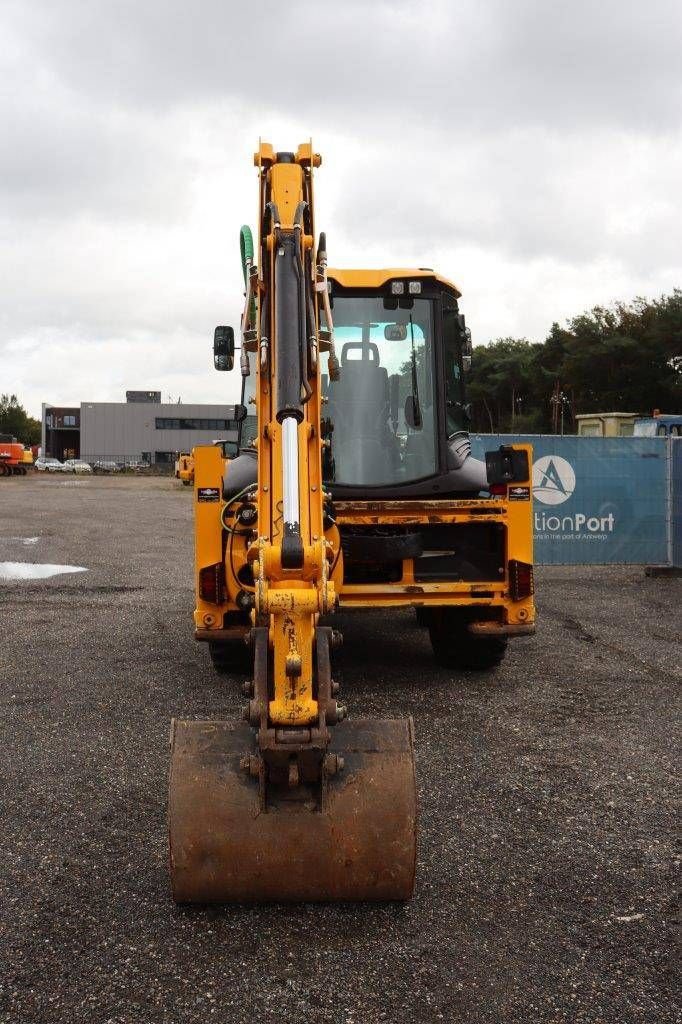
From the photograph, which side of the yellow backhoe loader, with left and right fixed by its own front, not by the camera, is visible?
back
